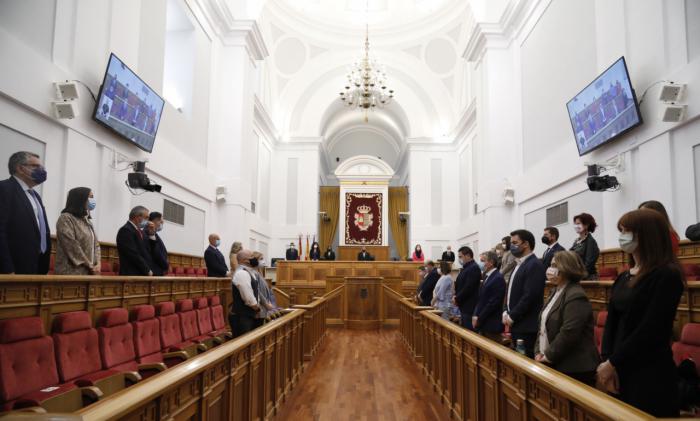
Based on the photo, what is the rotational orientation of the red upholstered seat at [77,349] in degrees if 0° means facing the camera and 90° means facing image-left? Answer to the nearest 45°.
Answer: approximately 315°

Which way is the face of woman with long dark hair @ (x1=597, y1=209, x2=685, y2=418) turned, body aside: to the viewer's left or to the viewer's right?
to the viewer's left

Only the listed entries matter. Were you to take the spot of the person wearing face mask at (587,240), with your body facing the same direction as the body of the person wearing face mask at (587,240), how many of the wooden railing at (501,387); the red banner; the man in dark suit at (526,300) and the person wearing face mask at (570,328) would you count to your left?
3

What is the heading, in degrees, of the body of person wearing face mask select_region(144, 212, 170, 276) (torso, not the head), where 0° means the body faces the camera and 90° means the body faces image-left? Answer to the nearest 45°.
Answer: approximately 270°

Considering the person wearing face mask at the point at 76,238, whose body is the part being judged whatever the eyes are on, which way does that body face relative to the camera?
to the viewer's right

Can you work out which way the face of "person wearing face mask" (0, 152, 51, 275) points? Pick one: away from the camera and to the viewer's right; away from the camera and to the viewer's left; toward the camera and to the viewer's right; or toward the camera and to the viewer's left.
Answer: toward the camera and to the viewer's right

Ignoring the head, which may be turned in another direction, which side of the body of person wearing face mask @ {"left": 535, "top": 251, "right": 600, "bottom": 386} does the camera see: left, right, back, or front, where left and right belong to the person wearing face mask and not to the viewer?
left

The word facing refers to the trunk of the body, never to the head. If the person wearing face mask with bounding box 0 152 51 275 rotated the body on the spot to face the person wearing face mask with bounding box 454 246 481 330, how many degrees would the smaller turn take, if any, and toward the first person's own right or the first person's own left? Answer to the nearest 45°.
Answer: approximately 45° to the first person's own left

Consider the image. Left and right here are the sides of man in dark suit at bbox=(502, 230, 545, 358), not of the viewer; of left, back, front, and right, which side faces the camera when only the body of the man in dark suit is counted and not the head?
left

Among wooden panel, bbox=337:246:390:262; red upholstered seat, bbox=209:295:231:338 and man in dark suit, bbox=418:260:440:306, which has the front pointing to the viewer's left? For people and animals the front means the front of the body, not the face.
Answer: the man in dark suit

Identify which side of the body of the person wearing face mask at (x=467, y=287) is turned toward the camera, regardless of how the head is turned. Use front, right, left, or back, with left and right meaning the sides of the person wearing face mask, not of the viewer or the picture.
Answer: left

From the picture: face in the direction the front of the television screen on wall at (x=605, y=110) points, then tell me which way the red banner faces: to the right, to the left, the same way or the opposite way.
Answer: to the left

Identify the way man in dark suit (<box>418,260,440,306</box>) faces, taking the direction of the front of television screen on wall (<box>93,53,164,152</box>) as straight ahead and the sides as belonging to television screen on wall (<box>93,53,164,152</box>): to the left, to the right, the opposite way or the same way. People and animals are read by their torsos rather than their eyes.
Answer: the opposite way

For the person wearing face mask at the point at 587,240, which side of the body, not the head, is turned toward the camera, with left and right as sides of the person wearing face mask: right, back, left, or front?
left
